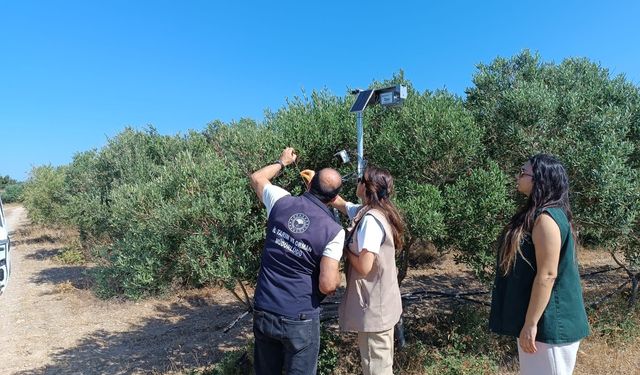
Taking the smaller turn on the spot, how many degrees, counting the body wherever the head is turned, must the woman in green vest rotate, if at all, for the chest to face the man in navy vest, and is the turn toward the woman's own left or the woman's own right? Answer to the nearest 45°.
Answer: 0° — they already face them

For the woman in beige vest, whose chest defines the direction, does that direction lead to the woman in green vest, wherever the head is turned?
no

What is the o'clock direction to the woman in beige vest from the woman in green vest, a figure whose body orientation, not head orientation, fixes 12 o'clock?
The woman in beige vest is roughly at 12 o'clock from the woman in green vest.

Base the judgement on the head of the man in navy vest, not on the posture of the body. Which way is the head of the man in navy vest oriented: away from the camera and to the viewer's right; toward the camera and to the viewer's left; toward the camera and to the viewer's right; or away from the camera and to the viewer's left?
away from the camera and to the viewer's right

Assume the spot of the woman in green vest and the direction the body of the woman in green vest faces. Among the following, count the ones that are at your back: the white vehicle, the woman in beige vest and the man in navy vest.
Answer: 0

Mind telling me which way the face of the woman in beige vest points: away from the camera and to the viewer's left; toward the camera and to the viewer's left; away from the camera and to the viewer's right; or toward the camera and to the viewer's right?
away from the camera and to the viewer's left

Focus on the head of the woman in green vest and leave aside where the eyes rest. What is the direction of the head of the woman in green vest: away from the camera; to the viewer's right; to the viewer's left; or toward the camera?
to the viewer's left

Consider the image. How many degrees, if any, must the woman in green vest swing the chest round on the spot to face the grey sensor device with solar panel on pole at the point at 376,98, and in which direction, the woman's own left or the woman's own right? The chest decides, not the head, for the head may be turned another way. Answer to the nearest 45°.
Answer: approximately 45° to the woman's own right

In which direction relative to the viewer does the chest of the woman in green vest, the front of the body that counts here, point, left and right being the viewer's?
facing to the left of the viewer

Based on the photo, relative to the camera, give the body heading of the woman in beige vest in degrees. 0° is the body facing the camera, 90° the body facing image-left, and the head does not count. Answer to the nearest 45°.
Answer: approximately 90°

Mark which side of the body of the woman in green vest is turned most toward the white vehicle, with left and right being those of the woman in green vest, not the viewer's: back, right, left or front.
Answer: front
